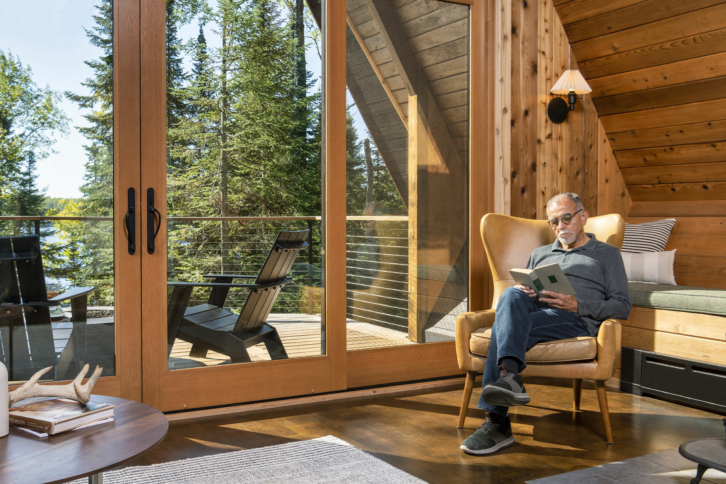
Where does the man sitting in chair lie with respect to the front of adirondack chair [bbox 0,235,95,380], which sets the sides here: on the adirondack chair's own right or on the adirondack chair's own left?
on the adirondack chair's own right

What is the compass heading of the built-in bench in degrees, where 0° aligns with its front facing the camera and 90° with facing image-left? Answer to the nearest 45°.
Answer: approximately 45°

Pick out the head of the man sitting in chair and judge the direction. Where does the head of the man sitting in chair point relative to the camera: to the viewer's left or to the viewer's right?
to the viewer's left

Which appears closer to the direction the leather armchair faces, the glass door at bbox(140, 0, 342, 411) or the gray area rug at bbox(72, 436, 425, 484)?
the gray area rug

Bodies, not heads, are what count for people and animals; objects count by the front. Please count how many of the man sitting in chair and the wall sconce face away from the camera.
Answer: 0

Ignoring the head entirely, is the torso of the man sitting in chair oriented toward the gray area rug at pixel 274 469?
yes

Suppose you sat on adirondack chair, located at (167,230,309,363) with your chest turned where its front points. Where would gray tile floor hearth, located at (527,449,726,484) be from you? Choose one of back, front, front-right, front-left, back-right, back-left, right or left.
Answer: back

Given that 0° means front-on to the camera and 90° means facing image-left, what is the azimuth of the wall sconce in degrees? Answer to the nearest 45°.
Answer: approximately 315°

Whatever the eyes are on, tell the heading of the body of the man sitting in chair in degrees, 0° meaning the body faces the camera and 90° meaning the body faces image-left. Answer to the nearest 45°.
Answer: approximately 45°

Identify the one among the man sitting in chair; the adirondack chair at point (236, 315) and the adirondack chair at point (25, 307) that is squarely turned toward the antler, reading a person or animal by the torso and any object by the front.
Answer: the man sitting in chair

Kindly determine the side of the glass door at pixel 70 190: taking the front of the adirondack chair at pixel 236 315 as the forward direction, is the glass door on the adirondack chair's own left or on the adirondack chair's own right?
on the adirondack chair's own left
